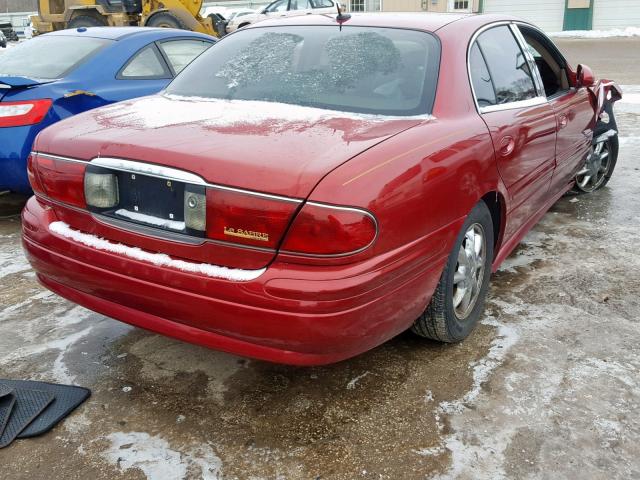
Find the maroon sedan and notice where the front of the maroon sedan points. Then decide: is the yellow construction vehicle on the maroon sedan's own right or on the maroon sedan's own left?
on the maroon sedan's own left

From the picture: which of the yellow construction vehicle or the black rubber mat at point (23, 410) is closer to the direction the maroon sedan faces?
the yellow construction vehicle

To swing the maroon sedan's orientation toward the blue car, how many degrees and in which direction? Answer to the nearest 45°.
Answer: approximately 90° to its left

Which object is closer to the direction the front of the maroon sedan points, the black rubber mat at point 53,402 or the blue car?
the blue car

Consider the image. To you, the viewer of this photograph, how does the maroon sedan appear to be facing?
facing away from the viewer and to the right of the viewer

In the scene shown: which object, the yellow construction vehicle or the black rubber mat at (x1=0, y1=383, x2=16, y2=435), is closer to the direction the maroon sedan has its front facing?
the yellow construction vehicle

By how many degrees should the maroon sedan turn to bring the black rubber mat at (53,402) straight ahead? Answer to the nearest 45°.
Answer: approximately 135° to its left

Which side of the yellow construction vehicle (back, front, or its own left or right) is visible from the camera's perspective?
right

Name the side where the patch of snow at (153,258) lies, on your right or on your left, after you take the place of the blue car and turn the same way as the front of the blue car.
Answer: on your right

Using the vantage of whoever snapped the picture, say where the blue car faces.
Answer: facing away from the viewer and to the right of the viewer
